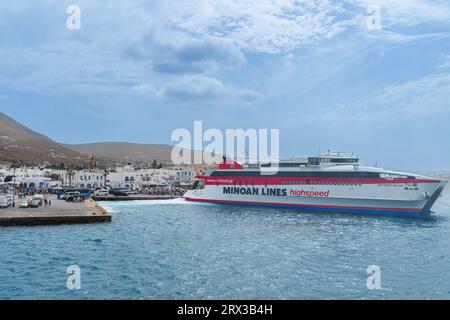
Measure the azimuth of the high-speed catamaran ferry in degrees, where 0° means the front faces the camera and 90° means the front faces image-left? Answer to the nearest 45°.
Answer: approximately 315°

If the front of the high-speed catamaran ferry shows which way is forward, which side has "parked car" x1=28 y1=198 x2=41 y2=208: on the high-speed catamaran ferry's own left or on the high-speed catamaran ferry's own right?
on the high-speed catamaran ferry's own right
